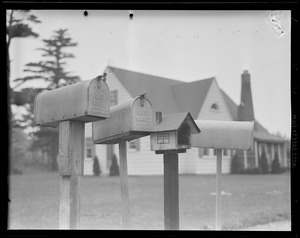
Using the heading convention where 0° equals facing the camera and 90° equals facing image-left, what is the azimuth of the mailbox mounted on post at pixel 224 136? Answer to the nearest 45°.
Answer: approximately 270°

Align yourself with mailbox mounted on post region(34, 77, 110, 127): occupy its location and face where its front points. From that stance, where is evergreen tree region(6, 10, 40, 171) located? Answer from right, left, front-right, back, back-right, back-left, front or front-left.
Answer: back

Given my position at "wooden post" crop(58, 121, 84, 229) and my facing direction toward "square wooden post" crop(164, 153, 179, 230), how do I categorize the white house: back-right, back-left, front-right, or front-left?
front-left

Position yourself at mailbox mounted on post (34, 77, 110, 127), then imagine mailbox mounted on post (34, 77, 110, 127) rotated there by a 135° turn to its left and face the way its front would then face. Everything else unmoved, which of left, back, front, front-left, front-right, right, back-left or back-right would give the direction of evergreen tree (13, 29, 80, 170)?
front

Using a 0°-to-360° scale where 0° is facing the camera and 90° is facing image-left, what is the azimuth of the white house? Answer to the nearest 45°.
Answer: approximately 315°

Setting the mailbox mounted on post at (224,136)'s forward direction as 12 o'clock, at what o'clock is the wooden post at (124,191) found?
The wooden post is roughly at 5 o'clock from the mailbox mounted on post.

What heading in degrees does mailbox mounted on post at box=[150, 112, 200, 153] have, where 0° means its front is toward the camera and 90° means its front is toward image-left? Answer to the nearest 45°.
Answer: approximately 315°

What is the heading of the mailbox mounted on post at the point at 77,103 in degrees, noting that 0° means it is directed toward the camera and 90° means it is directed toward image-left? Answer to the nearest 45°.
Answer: approximately 315°

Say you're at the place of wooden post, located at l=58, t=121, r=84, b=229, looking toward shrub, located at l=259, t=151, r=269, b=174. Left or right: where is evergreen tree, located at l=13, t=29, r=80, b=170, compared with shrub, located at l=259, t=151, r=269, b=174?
left

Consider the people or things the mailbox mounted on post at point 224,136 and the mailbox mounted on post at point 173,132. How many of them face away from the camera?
0

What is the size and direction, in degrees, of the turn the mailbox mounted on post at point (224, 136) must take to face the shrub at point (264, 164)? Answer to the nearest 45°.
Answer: approximately 90° to its left

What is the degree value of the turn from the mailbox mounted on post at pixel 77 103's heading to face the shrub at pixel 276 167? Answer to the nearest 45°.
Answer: approximately 90° to its left

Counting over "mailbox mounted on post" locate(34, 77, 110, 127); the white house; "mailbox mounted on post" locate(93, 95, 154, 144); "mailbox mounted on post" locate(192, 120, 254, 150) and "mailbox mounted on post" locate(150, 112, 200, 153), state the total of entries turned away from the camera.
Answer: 0

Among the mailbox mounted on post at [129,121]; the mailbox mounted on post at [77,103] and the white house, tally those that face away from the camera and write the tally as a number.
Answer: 0
